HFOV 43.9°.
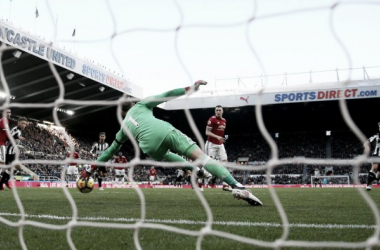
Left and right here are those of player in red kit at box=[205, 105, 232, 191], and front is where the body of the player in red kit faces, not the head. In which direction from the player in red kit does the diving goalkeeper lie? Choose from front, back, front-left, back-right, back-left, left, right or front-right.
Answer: front-right

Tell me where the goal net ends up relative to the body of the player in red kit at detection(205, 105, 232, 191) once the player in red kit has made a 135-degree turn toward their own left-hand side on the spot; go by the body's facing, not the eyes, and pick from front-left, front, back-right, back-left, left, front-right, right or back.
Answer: back

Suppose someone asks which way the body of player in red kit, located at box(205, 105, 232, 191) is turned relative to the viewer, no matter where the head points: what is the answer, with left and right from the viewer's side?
facing the viewer and to the right of the viewer
